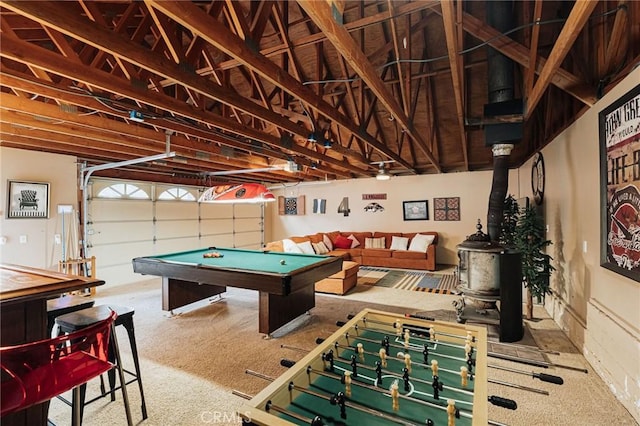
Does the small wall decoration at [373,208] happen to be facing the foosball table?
yes

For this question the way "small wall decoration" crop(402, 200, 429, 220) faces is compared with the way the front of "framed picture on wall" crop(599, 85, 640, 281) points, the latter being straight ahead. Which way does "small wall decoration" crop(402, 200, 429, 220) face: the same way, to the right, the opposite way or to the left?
to the left

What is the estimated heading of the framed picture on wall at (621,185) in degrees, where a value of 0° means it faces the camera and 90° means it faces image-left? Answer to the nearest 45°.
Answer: approximately 45°

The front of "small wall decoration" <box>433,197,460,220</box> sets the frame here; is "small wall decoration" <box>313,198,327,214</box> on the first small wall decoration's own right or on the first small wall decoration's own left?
on the first small wall decoration's own right

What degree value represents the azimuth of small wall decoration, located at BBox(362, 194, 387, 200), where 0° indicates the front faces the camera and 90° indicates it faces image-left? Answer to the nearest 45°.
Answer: approximately 0°

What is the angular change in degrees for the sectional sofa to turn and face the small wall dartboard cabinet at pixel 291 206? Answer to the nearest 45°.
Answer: approximately 135° to its right

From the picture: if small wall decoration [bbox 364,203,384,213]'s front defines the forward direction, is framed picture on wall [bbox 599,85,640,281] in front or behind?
in front

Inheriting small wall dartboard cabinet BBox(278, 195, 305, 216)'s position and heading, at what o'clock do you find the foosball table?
The foosball table is roughly at 12 o'clock from the small wall dartboard cabinet.

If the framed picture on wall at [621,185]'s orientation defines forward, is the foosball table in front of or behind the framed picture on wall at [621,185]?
in front

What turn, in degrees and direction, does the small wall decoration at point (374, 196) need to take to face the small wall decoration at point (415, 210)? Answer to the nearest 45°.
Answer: approximately 90° to its left

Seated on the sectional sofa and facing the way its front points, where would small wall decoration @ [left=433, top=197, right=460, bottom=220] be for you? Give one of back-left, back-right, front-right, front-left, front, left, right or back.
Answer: left

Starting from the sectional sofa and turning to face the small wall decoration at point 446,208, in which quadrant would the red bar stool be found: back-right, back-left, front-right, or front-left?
back-right

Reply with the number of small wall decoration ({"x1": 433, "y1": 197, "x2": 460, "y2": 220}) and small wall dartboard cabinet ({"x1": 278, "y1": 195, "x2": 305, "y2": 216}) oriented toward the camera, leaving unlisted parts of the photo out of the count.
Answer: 2
